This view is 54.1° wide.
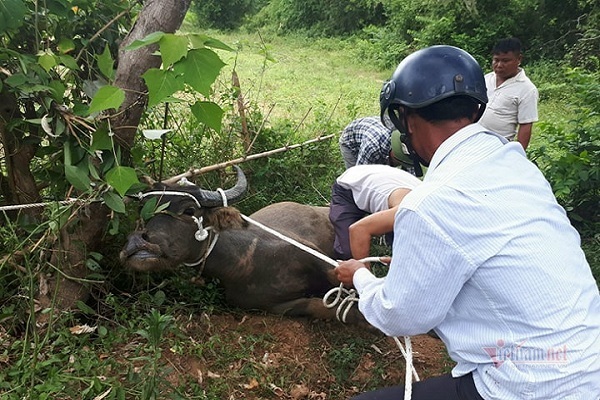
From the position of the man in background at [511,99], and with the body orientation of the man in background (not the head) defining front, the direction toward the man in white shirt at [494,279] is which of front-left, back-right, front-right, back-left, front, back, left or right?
front-left

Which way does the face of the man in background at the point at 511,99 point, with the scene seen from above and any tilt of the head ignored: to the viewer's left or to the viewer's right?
to the viewer's left

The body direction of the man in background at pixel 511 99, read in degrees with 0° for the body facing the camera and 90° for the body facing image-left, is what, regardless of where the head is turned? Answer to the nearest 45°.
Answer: approximately 45°

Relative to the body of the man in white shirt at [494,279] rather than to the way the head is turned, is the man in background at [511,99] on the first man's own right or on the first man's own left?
on the first man's own right

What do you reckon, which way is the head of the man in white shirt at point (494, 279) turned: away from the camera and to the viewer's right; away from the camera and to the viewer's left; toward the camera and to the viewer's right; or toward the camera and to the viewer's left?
away from the camera and to the viewer's left
